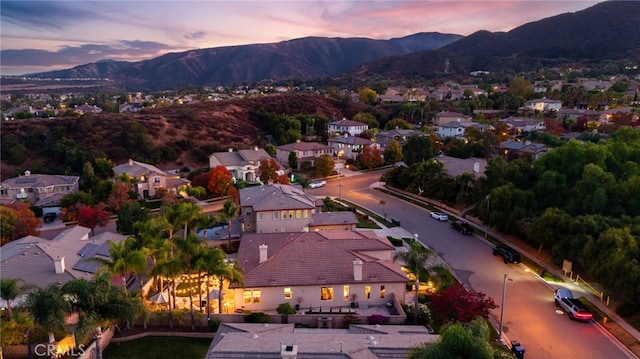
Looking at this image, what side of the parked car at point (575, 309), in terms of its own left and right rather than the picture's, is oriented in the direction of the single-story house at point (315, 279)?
left

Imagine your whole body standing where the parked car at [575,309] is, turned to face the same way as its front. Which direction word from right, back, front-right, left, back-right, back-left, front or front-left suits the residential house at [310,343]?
left

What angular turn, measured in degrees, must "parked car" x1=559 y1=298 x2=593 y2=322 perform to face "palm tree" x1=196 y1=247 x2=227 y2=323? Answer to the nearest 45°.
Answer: approximately 90° to its left

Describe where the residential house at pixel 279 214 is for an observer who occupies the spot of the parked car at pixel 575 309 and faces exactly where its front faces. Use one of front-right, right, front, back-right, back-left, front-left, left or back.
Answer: front-left

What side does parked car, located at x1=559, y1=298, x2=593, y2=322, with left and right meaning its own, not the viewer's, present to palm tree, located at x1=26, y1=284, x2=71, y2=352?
left

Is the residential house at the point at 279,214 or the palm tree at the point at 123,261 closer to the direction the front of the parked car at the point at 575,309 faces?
the residential house

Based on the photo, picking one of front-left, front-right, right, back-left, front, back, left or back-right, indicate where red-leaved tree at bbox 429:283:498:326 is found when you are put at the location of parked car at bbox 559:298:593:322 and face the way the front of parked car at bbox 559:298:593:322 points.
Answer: left

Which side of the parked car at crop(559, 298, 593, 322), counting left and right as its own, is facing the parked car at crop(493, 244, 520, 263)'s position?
front

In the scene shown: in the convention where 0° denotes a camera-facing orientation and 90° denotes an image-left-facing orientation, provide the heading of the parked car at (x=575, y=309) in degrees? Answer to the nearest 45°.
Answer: approximately 135°

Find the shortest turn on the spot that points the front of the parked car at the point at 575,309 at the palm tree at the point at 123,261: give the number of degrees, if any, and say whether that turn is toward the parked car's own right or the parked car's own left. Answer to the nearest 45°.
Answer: approximately 90° to the parked car's own left

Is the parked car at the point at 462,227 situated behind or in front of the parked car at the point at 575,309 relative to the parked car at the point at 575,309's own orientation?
in front
